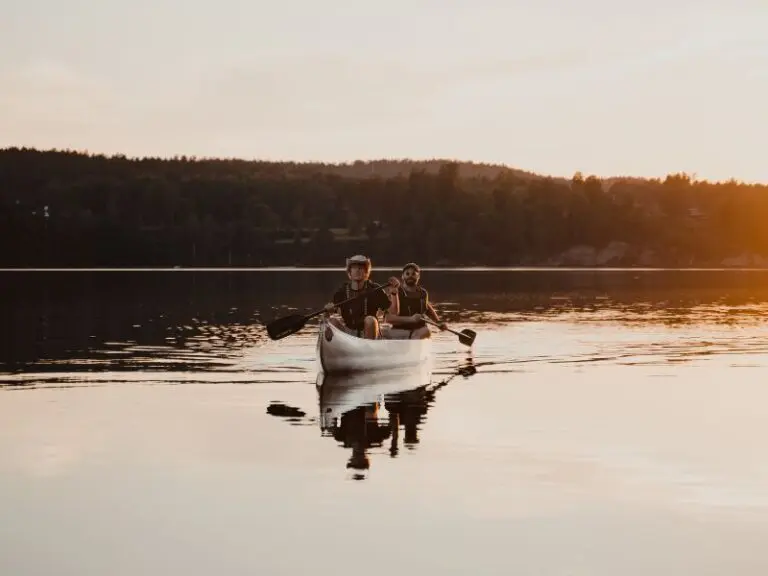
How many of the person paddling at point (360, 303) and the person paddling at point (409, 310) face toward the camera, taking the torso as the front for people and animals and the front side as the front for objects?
2

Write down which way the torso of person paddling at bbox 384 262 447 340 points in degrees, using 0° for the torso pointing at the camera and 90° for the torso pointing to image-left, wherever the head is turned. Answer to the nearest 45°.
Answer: approximately 0°

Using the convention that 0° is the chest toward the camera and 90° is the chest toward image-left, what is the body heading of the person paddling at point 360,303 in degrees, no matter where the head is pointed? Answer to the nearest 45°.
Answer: approximately 0°

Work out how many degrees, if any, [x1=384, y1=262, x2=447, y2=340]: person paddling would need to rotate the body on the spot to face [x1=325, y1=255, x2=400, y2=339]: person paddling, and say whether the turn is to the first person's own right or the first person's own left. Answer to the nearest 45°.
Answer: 0° — they already face them
